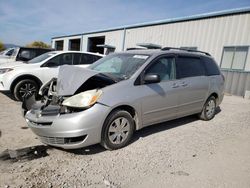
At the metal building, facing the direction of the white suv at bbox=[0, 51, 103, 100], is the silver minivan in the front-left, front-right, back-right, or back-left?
front-left

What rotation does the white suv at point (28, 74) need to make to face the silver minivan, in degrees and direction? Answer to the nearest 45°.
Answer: approximately 90° to its left

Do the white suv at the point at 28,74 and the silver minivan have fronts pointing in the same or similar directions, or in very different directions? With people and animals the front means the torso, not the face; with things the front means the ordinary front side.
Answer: same or similar directions

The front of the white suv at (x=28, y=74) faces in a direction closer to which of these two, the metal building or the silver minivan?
the silver minivan

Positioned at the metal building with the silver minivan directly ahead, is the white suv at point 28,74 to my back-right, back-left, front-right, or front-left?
front-right

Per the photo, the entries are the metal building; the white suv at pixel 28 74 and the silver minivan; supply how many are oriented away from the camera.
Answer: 0

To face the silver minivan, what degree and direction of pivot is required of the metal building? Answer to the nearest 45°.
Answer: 0° — it already faces it

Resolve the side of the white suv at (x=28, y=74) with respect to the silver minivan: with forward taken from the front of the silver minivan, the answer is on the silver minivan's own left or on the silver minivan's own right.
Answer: on the silver minivan's own right

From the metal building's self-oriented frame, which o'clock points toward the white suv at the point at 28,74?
The white suv is roughly at 12 o'clock from the metal building.

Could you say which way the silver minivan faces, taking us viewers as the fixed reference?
facing the viewer and to the left of the viewer

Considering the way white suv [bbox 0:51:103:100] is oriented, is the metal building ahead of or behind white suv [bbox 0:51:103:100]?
behind

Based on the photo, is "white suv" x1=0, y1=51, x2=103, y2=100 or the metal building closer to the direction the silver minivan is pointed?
the white suv
